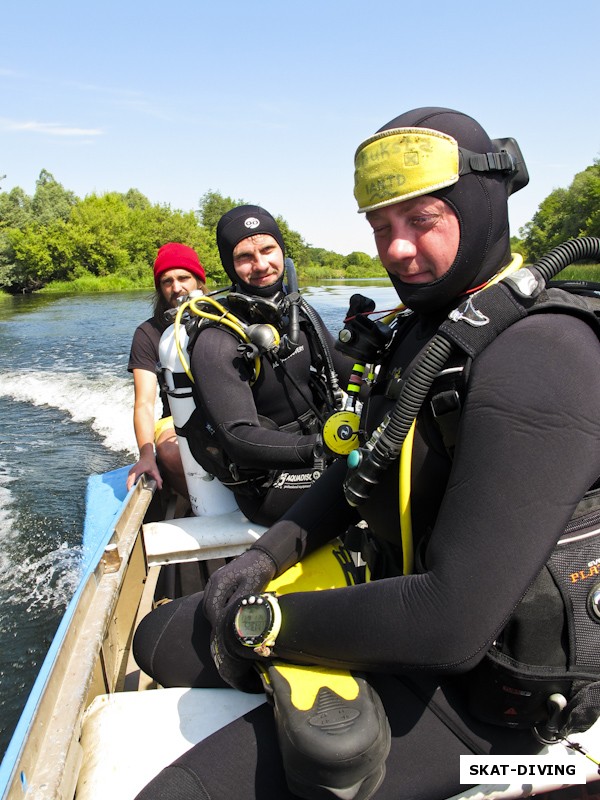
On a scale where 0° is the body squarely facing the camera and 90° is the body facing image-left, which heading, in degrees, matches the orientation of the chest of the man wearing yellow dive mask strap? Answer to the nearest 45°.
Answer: approximately 45°

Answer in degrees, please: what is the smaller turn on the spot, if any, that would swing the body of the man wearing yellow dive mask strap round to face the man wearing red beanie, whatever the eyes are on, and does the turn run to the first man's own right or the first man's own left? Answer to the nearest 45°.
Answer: approximately 90° to the first man's own right

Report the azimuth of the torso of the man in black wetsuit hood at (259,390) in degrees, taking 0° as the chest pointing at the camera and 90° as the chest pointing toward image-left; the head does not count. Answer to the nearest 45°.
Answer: approximately 315°

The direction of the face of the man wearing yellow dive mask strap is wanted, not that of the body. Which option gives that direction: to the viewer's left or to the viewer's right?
to the viewer's left

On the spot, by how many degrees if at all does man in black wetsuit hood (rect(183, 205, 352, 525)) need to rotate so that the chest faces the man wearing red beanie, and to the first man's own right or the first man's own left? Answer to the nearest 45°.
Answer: approximately 180°

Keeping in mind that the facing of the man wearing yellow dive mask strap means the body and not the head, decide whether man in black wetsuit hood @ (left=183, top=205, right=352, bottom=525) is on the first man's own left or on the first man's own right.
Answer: on the first man's own right

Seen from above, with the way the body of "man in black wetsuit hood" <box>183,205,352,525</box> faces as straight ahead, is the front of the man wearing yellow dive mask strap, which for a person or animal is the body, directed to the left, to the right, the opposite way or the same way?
to the right
